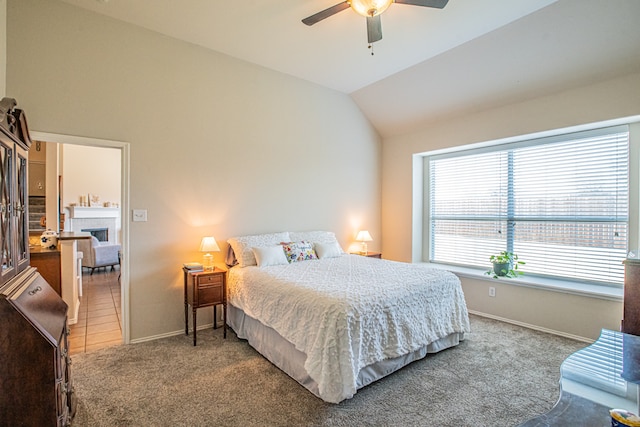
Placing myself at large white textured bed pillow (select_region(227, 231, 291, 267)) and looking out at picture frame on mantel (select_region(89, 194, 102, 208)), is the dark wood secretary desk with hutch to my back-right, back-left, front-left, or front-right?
back-left

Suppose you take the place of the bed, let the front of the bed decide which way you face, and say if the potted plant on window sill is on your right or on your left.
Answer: on your left

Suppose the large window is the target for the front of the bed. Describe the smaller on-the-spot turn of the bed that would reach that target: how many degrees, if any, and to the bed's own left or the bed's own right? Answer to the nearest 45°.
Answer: approximately 90° to the bed's own left

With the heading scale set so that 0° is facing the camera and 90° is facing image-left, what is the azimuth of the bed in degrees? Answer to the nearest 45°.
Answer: approximately 315°

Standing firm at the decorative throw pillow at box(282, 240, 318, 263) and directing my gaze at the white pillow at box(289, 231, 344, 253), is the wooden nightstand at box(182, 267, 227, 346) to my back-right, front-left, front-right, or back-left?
back-left

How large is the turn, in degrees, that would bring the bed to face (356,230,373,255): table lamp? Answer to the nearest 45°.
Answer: approximately 135° to its left
